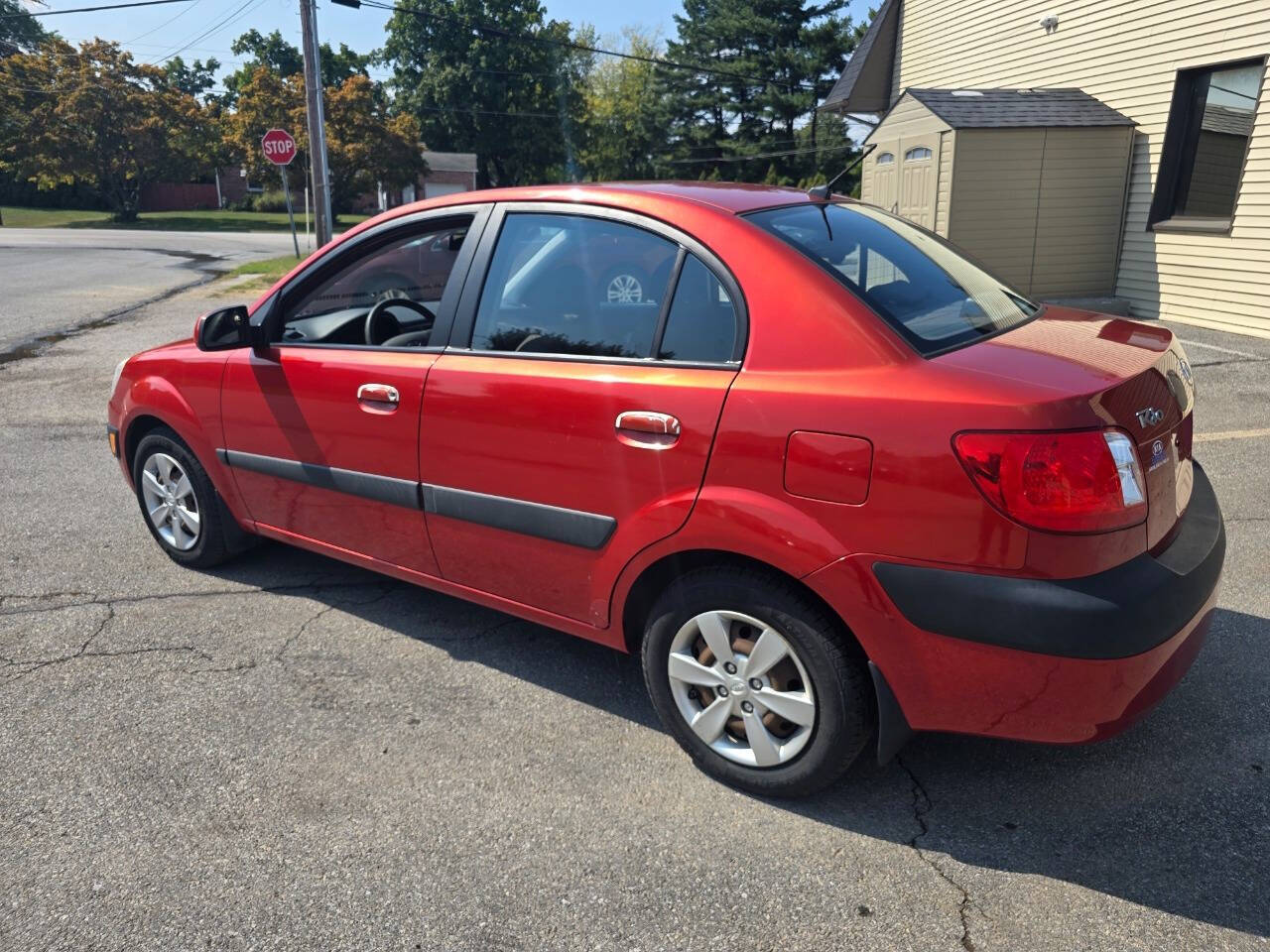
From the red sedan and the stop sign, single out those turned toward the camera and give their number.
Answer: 1

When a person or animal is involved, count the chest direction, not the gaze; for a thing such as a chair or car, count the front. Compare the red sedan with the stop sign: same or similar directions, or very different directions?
very different directions

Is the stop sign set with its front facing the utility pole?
no

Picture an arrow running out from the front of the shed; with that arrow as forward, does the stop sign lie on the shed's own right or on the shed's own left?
on the shed's own right

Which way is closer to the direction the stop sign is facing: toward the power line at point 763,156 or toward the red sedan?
the red sedan

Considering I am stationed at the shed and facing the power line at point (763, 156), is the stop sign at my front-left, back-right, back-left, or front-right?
front-left

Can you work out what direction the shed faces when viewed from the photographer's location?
facing the viewer and to the left of the viewer

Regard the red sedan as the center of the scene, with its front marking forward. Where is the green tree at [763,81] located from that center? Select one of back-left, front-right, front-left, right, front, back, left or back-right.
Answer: front-right

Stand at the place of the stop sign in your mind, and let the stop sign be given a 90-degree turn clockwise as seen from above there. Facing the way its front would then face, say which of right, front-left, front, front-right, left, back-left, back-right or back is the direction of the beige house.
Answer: back-left

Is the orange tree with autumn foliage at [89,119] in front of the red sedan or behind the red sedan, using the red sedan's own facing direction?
in front

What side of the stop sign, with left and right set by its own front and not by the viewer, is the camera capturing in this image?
front

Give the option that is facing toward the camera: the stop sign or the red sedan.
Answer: the stop sign

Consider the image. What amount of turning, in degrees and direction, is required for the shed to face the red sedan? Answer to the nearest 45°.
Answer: approximately 45° to its left

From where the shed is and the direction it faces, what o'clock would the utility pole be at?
The utility pole is roughly at 2 o'clock from the shed.

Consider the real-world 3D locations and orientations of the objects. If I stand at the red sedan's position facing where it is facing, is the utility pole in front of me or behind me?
in front

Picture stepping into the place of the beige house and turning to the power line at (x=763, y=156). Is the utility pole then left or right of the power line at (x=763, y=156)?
left

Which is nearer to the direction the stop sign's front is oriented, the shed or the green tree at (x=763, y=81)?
the shed

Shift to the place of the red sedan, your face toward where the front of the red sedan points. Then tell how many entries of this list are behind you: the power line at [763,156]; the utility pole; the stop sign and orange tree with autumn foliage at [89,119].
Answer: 0

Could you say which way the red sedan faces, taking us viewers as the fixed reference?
facing away from the viewer and to the left of the viewer

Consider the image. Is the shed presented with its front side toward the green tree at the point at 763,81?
no

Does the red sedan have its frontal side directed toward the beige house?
no

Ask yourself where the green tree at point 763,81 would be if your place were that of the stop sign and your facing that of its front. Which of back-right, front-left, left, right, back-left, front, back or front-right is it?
back-left
